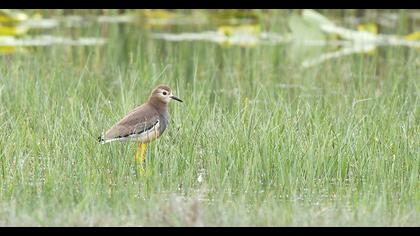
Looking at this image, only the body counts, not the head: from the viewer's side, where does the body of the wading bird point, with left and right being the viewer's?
facing to the right of the viewer

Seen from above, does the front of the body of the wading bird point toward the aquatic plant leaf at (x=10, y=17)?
no

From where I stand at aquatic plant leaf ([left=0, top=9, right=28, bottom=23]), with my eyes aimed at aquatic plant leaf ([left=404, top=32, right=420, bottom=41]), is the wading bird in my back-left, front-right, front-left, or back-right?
front-right
